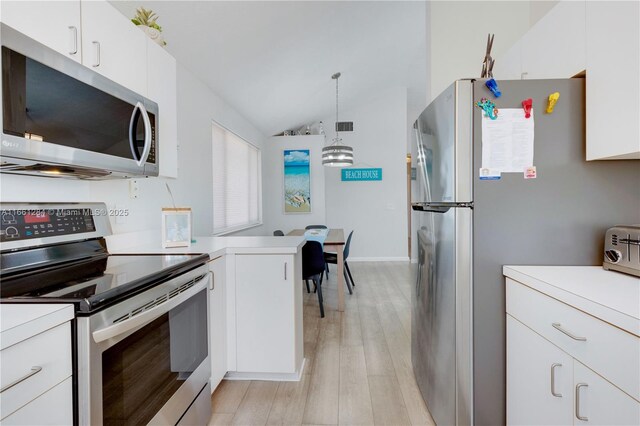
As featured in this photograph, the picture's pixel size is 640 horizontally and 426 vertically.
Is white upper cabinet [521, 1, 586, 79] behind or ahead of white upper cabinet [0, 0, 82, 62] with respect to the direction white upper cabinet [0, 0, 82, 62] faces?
ahead

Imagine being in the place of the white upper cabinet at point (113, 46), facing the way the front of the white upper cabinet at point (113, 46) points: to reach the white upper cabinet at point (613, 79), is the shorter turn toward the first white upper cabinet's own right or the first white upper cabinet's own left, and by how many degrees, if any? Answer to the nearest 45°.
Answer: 0° — it already faces it

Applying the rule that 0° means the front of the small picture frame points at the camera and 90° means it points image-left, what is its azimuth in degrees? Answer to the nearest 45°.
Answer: approximately 0°

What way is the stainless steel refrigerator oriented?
to the viewer's left

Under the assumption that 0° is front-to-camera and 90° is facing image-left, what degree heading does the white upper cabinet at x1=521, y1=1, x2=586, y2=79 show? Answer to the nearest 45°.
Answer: approximately 45°

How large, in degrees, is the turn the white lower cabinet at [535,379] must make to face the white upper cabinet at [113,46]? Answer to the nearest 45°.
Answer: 0° — it already faces it

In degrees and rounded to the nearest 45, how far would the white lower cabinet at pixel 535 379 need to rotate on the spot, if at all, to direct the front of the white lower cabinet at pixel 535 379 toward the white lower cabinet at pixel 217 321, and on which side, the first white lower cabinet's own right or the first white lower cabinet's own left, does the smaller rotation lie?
approximately 45° to the first white lower cabinet's own right

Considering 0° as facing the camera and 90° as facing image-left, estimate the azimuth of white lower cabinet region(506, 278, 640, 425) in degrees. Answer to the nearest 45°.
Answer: approximately 45°

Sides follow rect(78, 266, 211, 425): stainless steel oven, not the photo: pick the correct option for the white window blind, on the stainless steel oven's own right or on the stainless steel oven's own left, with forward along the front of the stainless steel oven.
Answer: on the stainless steel oven's own left
